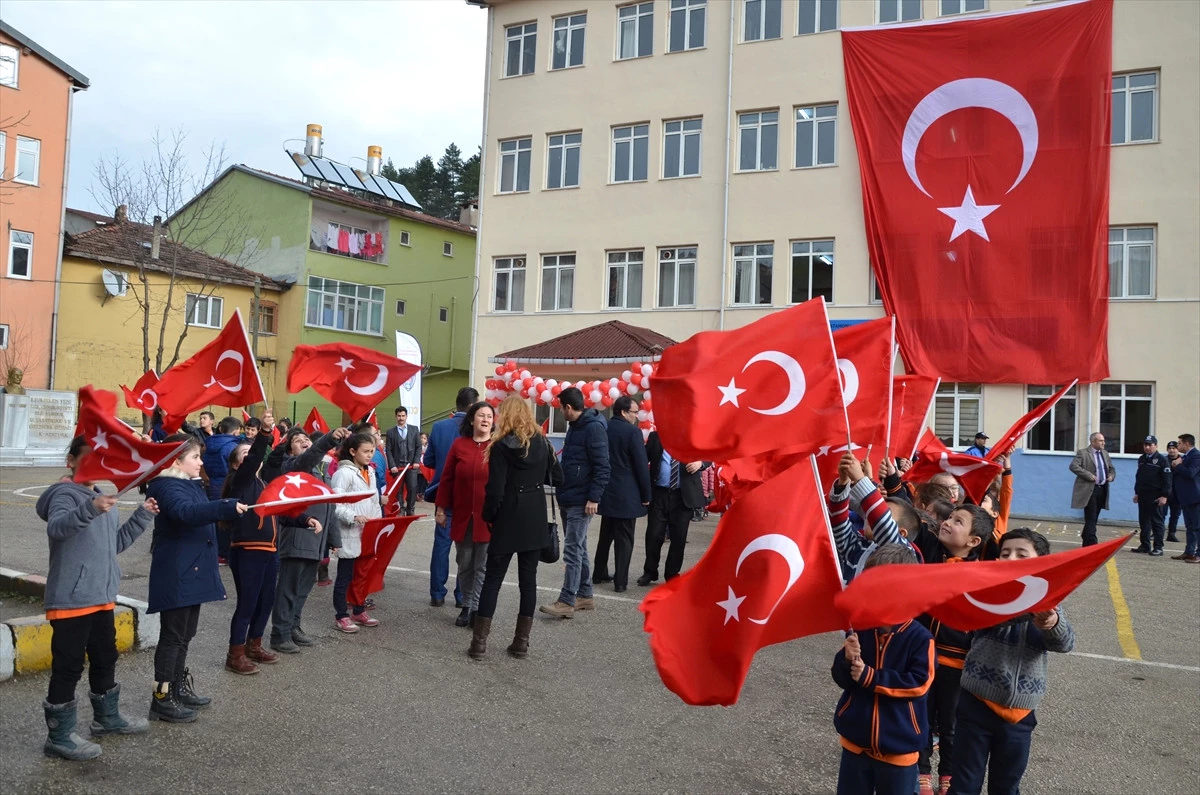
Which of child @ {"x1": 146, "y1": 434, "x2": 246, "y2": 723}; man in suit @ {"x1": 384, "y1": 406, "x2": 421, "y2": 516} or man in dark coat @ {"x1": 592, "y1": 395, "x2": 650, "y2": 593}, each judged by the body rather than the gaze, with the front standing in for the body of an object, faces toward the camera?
the man in suit

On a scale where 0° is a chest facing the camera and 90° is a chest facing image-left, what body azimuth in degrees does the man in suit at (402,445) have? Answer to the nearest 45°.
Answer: approximately 0°

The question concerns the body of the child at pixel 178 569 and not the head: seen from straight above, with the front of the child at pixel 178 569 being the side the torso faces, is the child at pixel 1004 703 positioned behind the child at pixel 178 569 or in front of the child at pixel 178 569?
in front

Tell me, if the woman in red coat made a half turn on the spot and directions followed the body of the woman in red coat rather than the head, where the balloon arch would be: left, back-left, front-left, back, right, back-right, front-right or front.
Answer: front-right

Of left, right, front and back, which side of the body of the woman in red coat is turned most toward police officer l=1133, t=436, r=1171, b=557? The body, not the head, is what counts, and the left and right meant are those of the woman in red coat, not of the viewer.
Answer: left

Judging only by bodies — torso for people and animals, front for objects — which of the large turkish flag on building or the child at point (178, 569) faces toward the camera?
the large turkish flag on building

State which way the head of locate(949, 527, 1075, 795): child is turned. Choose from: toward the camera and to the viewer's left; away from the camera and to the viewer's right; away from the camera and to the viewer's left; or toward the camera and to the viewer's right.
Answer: toward the camera and to the viewer's left

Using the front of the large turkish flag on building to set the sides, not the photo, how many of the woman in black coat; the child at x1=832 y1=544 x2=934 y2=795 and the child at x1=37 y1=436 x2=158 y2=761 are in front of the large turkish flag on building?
3

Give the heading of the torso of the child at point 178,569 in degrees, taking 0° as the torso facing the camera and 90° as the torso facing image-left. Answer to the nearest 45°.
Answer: approximately 270°

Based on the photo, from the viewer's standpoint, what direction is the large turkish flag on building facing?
toward the camera

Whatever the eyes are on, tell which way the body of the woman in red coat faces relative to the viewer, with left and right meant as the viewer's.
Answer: facing the viewer and to the right of the viewer

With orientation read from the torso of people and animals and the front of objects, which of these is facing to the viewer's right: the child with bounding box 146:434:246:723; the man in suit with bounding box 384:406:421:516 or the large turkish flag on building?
the child

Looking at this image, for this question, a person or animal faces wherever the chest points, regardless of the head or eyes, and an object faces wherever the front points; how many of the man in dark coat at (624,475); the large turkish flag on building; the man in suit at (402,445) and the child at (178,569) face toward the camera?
2
